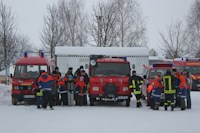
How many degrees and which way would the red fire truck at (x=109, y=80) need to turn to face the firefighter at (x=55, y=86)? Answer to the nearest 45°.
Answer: approximately 90° to its right

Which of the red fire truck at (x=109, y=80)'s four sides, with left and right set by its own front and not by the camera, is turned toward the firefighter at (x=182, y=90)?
left

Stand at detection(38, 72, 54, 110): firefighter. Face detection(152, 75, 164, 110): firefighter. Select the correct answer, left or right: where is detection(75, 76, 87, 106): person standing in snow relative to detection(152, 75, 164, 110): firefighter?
left

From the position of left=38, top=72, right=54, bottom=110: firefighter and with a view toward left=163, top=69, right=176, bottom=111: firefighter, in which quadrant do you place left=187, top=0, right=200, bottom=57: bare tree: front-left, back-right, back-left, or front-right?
front-left

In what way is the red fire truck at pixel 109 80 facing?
toward the camera

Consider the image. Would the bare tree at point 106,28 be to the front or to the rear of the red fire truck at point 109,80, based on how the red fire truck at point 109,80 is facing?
to the rear

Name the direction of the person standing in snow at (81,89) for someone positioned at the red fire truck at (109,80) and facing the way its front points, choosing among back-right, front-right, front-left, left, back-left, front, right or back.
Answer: right

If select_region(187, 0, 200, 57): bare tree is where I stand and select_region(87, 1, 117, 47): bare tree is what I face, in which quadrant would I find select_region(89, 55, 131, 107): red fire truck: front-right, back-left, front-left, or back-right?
front-left
